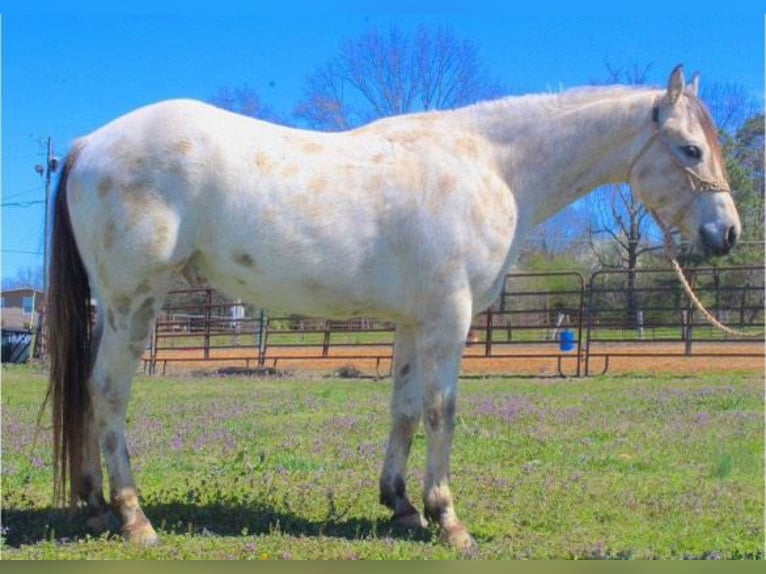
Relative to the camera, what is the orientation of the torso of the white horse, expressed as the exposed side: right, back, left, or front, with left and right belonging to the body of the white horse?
right

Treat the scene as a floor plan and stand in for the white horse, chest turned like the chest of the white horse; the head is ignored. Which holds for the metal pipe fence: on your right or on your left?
on your left
